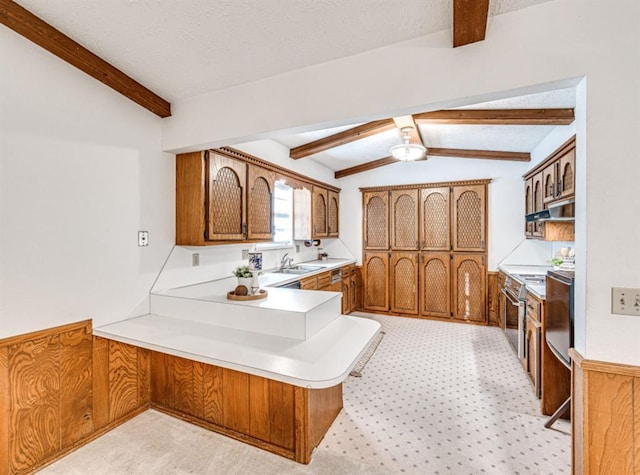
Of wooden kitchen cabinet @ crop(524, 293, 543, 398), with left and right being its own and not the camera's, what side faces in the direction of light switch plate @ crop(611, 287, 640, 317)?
left

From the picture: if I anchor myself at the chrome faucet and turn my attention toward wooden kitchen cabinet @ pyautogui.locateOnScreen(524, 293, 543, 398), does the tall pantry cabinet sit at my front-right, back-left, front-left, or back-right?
front-left

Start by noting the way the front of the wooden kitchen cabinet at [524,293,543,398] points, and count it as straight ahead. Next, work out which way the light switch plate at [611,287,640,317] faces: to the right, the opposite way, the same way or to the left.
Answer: to the left

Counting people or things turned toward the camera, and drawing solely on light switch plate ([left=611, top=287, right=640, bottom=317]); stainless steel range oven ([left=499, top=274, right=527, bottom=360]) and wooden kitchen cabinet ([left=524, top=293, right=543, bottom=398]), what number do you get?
1

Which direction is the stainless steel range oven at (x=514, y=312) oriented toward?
to the viewer's left

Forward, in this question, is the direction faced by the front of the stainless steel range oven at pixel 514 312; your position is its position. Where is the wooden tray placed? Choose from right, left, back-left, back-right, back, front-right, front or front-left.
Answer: front-left

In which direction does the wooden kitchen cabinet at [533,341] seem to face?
to the viewer's left

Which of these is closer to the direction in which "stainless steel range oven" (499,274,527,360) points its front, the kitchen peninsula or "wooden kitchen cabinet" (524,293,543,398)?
the kitchen peninsula

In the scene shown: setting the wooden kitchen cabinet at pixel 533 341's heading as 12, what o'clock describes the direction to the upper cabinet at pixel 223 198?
The upper cabinet is roughly at 11 o'clock from the wooden kitchen cabinet.

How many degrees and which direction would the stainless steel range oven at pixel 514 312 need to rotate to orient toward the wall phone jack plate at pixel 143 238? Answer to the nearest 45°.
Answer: approximately 45° to its left

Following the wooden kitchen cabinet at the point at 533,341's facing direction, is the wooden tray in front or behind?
in front

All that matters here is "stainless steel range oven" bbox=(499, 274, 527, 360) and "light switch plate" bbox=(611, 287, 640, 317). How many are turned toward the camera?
1

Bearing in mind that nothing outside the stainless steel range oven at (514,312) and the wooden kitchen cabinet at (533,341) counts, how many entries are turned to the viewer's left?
2

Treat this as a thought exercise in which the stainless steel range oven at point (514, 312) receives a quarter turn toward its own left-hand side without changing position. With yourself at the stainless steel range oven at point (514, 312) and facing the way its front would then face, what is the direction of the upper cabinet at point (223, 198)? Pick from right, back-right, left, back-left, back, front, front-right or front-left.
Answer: front-right

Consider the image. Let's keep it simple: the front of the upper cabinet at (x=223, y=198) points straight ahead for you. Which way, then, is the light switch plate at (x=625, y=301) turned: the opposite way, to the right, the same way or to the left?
to the right

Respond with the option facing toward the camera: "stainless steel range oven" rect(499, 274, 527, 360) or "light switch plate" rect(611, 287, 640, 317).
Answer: the light switch plate
